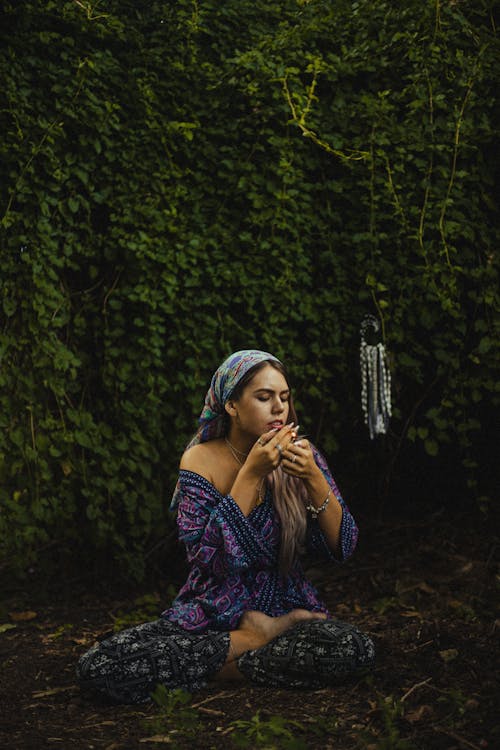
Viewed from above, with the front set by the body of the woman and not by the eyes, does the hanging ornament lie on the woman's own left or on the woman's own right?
on the woman's own left

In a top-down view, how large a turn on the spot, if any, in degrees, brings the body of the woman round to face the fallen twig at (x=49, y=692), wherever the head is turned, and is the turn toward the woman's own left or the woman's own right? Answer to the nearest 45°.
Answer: approximately 135° to the woman's own right

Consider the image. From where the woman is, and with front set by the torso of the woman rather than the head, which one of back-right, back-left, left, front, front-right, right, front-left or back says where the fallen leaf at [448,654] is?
front-left

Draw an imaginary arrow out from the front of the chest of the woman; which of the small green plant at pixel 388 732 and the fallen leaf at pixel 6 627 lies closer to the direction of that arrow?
the small green plant

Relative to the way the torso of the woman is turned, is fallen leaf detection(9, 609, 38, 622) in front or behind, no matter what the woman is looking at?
behind

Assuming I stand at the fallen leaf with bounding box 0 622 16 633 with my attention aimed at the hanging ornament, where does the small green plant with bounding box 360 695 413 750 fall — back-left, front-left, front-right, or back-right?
front-right

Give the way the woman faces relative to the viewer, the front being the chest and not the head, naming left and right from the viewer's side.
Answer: facing the viewer and to the right of the viewer

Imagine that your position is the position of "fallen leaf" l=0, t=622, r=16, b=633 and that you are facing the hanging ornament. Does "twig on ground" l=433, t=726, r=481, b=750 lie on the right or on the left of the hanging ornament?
right

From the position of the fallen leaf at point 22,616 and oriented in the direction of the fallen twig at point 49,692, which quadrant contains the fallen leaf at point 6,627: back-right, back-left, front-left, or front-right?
front-right
